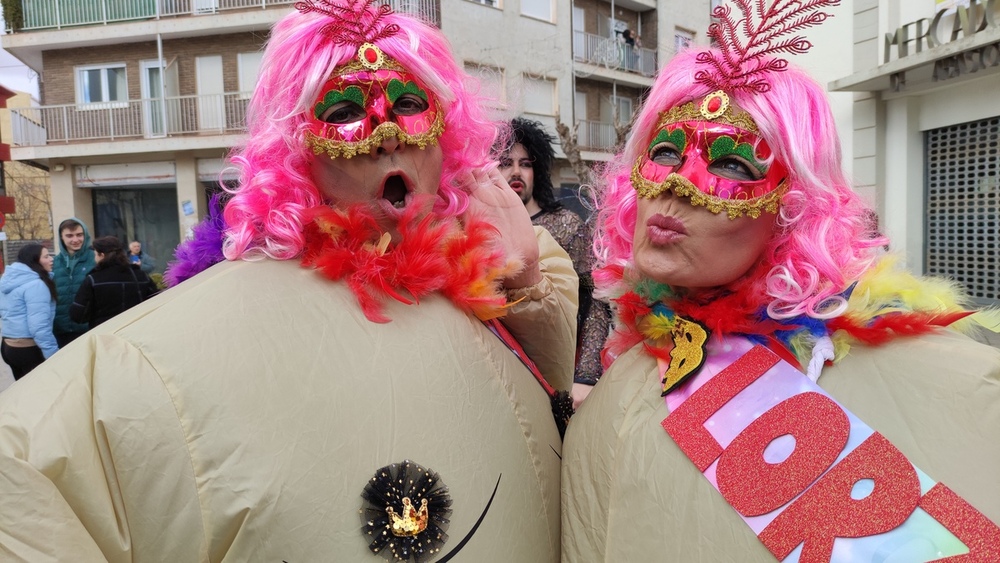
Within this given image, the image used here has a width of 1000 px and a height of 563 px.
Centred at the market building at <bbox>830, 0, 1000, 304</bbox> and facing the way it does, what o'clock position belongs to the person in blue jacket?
The person in blue jacket is roughly at 12 o'clock from the market building.

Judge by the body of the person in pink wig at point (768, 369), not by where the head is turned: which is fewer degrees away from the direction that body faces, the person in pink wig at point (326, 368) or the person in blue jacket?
the person in pink wig

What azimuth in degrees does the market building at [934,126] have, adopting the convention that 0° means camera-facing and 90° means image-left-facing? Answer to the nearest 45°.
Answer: approximately 45°

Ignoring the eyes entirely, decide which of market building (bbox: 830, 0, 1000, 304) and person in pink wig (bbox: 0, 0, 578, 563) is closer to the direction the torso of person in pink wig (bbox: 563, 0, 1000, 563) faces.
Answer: the person in pink wig

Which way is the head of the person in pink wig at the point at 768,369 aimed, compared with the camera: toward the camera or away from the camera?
toward the camera

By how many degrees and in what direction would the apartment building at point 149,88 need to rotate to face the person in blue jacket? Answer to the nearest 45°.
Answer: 0° — it already faces them

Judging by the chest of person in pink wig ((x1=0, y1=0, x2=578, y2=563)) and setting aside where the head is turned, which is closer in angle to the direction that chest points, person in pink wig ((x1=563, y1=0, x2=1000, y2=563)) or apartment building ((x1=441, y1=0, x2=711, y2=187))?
the person in pink wig

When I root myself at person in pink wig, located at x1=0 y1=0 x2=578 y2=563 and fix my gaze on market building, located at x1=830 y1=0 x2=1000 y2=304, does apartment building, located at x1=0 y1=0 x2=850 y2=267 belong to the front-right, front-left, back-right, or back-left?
front-left

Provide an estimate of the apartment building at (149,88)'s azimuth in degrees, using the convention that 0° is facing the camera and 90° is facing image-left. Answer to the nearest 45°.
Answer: approximately 0°

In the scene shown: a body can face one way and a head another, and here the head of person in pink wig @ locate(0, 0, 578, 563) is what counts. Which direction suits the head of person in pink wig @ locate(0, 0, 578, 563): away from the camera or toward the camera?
toward the camera
